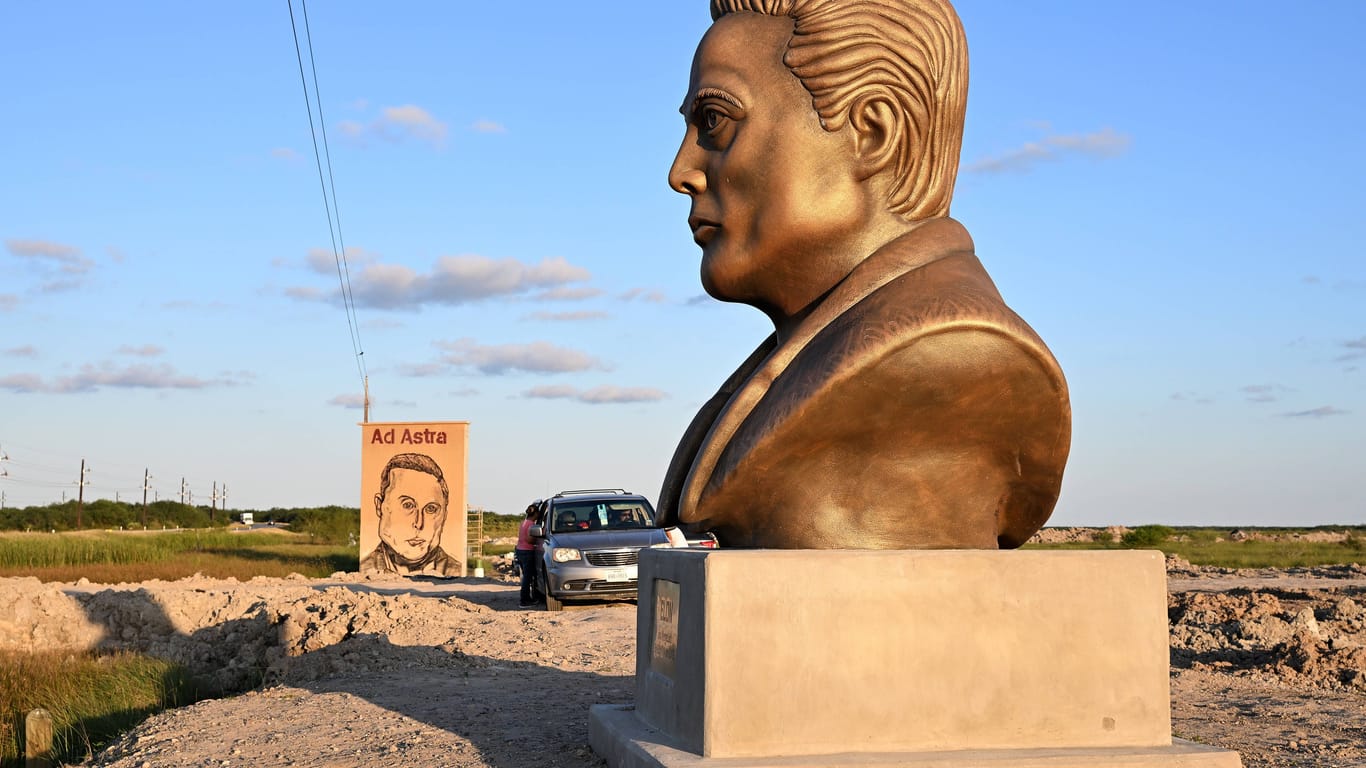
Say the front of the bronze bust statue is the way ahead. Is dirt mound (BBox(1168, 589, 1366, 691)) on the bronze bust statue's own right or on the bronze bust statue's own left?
on the bronze bust statue's own right

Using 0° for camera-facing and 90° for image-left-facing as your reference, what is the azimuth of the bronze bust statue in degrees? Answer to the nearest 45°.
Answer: approximately 90°

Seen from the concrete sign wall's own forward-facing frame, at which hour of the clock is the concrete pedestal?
The concrete pedestal is roughly at 12 o'clock from the concrete sign wall.

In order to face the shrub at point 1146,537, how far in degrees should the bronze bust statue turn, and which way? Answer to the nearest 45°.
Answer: approximately 90° to its right

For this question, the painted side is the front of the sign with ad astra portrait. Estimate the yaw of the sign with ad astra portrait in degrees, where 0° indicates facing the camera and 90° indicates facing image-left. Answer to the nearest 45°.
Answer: approximately 0°

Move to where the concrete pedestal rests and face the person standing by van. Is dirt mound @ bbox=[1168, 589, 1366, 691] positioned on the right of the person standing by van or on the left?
right

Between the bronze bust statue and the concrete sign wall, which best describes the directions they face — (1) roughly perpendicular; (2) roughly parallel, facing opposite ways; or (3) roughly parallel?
roughly perpendicular

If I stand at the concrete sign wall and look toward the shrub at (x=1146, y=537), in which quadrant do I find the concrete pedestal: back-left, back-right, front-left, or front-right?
back-right

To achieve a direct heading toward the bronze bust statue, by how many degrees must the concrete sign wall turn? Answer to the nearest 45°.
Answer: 0° — it already faces it
